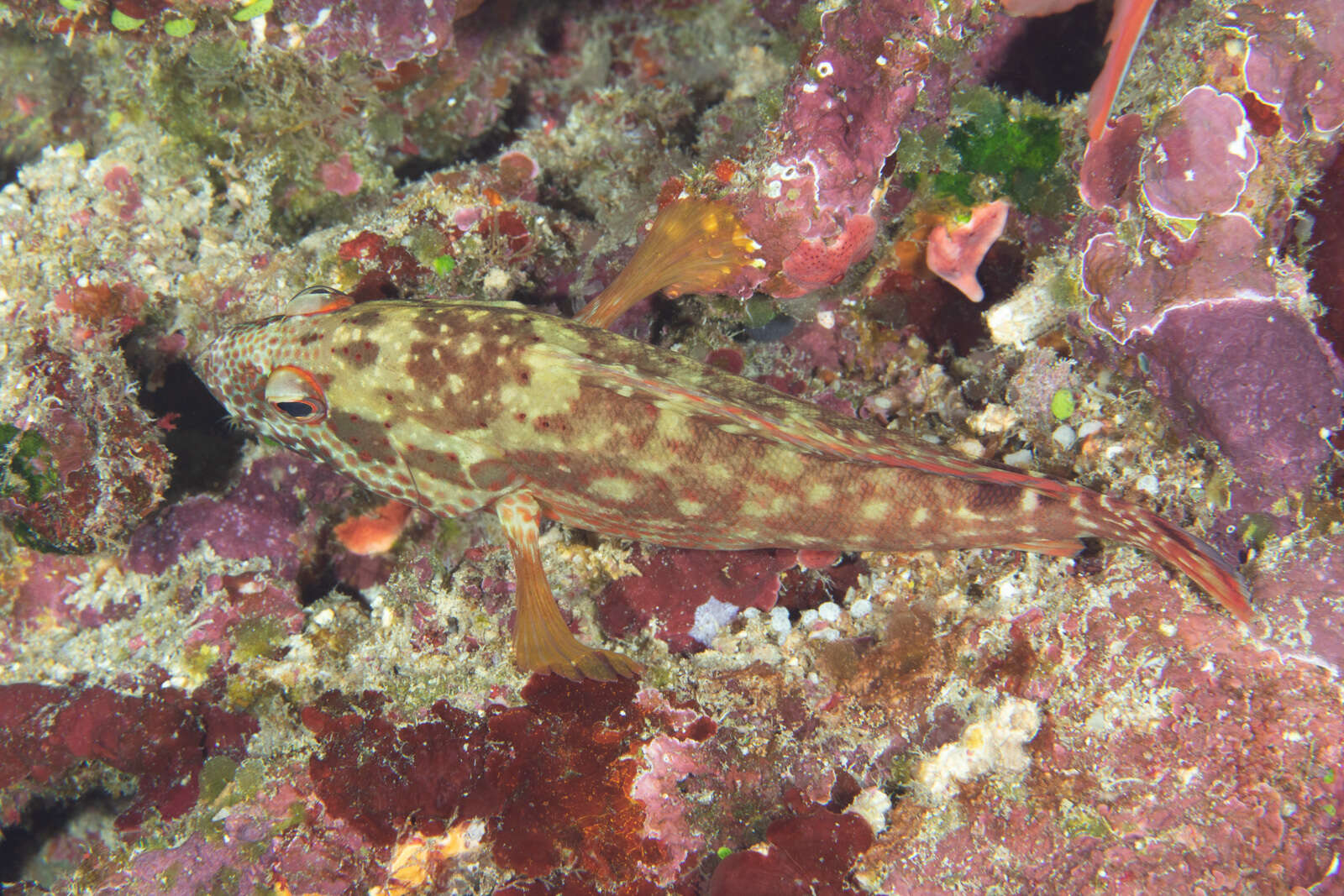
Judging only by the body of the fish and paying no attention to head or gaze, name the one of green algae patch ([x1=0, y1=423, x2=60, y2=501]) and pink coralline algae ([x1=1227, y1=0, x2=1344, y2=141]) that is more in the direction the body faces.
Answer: the green algae patch

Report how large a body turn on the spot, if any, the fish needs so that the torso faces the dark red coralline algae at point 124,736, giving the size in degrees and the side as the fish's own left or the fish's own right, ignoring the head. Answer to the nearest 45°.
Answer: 0° — it already faces it

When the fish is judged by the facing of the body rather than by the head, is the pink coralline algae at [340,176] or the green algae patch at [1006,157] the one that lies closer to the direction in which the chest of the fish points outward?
the pink coralline algae

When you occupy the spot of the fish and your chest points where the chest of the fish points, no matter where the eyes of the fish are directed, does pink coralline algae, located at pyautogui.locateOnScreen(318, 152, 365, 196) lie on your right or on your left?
on your right

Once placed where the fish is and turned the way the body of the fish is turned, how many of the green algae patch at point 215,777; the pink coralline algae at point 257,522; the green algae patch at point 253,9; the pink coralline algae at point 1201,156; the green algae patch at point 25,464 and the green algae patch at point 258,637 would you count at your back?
1

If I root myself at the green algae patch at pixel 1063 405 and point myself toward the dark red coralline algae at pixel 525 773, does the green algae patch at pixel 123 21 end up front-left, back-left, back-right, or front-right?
front-right

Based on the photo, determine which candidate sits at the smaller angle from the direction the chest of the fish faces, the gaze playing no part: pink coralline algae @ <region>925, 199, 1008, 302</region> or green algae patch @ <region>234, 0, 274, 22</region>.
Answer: the green algae patch

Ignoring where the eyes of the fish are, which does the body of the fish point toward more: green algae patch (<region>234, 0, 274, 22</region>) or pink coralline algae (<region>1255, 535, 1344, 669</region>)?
the green algae patch

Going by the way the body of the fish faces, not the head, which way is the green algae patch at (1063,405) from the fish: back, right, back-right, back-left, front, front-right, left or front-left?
back

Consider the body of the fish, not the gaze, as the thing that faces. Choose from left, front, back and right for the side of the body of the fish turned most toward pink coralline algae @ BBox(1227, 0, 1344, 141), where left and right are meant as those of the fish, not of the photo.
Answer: back

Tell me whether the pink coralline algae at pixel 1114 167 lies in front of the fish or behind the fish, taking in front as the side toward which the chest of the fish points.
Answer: behind

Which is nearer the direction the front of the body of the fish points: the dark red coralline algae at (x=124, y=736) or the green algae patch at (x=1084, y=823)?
the dark red coralline algae

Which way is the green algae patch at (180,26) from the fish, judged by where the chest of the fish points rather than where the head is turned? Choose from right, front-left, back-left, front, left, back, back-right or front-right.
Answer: front-right

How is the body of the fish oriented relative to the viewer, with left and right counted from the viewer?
facing to the left of the viewer

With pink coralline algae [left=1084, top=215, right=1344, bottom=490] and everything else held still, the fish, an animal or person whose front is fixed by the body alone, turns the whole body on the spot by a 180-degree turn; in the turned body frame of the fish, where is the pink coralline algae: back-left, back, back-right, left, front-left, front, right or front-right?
front

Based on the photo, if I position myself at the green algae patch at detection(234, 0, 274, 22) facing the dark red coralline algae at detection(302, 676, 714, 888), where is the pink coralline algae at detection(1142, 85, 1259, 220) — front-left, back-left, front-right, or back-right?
front-left
